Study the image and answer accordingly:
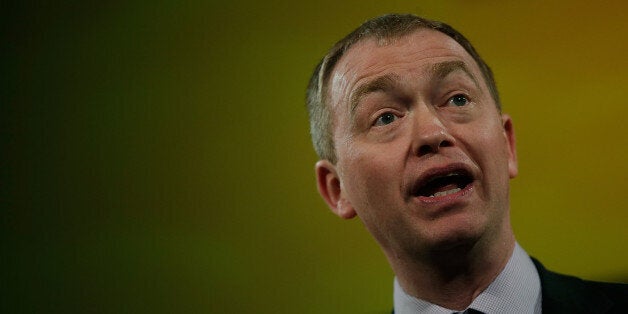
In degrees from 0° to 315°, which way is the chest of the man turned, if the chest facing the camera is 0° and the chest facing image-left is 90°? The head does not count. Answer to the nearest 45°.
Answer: approximately 0°

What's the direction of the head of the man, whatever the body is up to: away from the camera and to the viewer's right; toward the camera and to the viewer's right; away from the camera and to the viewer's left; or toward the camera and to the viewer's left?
toward the camera and to the viewer's right
